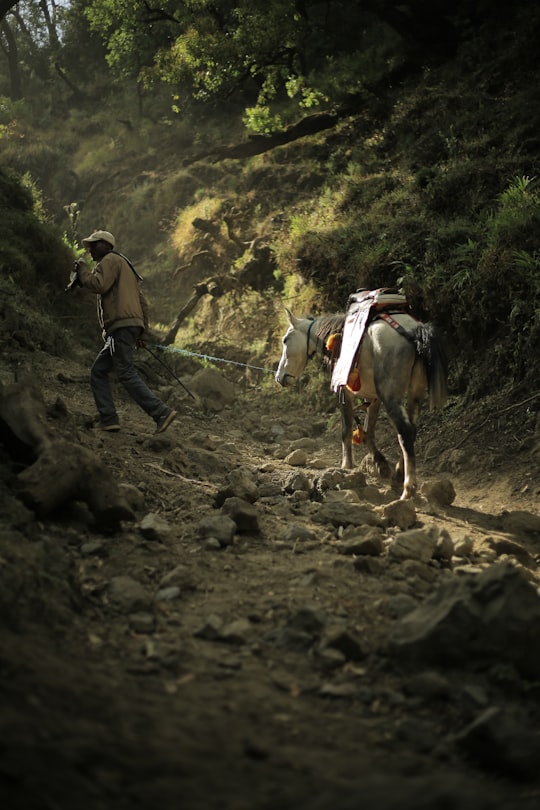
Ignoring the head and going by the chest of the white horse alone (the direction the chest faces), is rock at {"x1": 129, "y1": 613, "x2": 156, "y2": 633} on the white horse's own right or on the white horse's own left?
on the white horse's own left

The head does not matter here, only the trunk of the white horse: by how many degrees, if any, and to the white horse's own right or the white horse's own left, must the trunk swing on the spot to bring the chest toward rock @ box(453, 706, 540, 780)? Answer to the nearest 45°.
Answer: approximately 135° to the white horse's own left

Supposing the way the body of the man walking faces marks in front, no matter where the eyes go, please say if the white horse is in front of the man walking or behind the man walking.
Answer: behind

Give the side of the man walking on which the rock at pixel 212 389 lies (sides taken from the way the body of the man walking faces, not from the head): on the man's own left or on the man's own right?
on the man's own right

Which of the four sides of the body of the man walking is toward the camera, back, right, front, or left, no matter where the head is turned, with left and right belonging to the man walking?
left

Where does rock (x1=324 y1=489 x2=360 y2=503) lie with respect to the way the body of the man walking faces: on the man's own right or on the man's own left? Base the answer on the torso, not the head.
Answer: on the man's own left

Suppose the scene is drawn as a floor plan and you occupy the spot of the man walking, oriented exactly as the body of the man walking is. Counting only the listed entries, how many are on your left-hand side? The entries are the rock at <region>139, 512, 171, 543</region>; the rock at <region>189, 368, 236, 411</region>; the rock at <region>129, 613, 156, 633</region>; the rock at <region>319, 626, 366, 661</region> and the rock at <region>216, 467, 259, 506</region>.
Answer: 4

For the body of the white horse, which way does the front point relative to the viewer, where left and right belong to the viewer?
facing away from the viewer and to the left of the viewer

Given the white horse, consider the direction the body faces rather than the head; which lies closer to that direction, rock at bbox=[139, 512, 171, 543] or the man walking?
the man walking

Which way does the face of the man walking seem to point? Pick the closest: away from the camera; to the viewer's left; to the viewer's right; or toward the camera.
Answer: to the viewer's left

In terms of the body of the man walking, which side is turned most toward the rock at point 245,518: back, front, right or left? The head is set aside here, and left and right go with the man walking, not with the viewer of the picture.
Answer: left

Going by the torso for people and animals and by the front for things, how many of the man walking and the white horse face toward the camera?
0

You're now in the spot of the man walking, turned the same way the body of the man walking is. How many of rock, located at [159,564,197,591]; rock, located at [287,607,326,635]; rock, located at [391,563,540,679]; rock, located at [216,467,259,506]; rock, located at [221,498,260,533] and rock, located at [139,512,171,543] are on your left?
6
